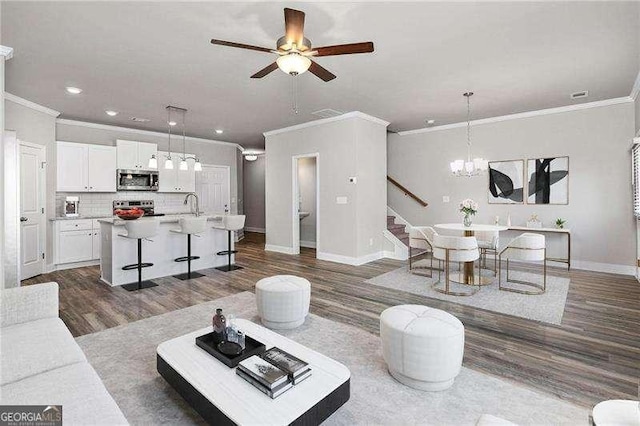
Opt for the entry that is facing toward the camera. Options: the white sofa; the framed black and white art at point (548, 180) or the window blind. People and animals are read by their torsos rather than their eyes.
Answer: the framed black and white art

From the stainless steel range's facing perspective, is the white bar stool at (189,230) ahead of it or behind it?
ahead

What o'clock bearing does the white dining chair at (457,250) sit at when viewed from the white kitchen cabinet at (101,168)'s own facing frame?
The white dining chair is roughly at 11 o'clock from the white kitchen cabinet.

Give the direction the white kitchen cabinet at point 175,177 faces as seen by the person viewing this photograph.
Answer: facing the viewer

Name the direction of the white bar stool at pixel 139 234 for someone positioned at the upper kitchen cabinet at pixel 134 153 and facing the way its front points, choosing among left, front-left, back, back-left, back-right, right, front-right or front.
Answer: front

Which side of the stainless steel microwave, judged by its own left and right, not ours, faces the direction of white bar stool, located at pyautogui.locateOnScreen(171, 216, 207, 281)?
front

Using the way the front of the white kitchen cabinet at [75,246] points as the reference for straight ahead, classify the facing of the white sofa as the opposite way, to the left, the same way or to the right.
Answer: to the left

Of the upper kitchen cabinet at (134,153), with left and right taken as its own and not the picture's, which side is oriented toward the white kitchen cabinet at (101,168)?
right

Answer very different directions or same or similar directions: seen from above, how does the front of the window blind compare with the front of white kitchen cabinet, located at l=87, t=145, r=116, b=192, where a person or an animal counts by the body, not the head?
very different directions

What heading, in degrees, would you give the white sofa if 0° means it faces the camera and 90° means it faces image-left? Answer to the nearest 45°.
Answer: approximately 270°

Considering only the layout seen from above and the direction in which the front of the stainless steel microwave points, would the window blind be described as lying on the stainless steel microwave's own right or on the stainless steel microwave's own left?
on the stainless steel microwave's own left

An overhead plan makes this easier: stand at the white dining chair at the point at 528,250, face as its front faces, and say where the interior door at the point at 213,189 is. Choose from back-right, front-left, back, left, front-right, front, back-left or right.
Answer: front-left

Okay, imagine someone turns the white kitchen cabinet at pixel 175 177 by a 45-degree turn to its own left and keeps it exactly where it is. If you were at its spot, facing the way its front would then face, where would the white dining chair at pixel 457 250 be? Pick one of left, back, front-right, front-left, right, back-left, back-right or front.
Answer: front

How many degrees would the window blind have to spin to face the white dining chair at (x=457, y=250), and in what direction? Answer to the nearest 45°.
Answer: approximately 45° to its left

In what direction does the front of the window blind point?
to the viewer's left

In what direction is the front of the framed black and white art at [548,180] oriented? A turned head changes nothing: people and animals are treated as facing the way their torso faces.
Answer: toward the camera
